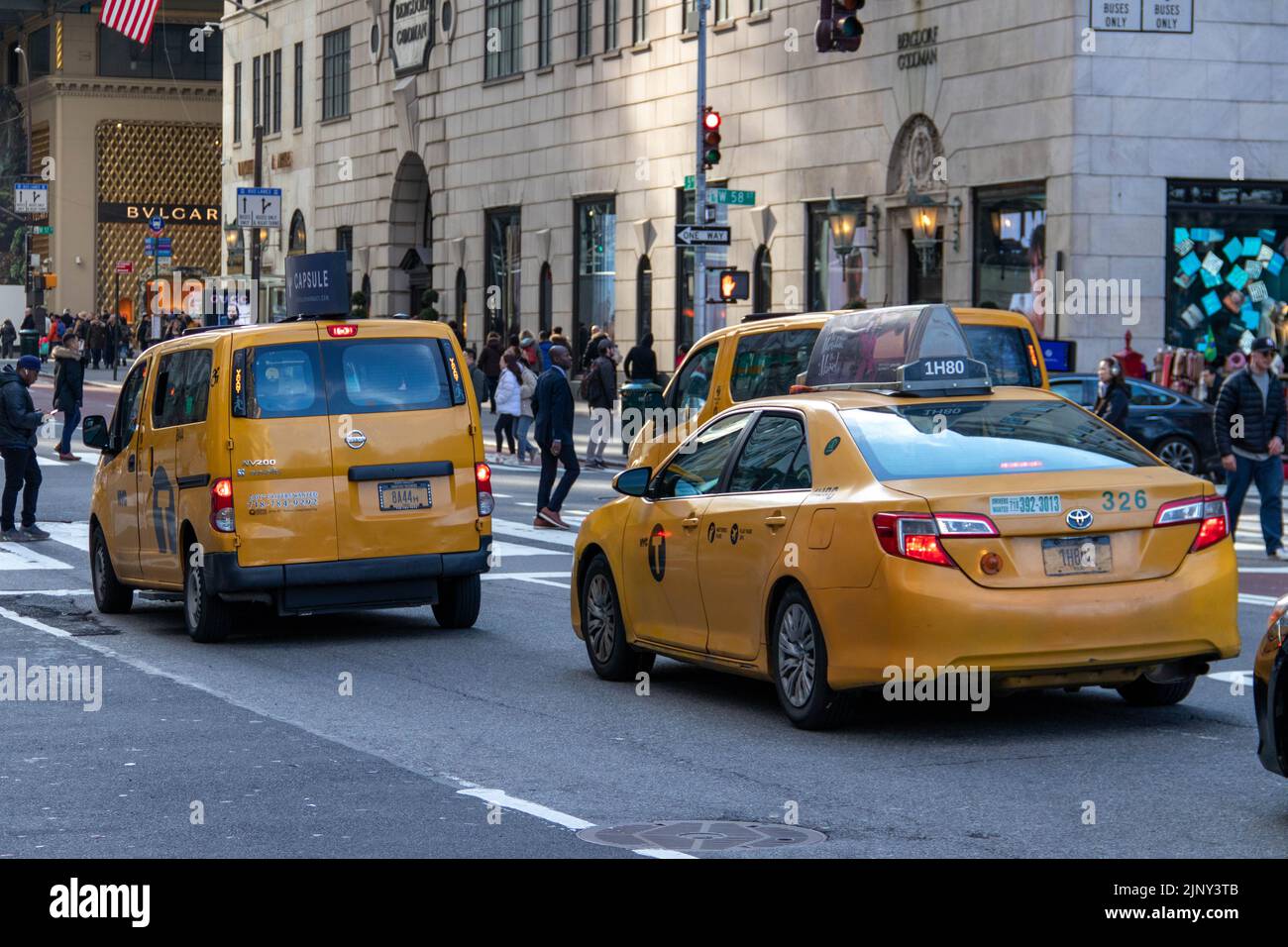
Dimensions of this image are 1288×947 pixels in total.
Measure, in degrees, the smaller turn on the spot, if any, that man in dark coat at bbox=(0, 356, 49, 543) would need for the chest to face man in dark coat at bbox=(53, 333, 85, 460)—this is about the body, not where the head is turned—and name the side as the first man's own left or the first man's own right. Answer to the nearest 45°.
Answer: approximately 90° to the first man's own left

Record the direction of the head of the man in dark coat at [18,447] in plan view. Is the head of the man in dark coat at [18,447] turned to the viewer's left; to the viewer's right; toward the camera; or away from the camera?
to the viewer's right

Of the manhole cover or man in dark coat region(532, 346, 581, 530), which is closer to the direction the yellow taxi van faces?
the man in dark coat

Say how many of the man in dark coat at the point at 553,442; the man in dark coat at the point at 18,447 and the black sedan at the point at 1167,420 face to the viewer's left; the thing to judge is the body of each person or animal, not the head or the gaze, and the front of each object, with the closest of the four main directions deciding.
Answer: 1

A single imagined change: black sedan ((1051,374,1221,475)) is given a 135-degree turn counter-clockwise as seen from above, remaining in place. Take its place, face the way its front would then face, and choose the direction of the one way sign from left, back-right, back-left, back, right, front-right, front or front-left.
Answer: back

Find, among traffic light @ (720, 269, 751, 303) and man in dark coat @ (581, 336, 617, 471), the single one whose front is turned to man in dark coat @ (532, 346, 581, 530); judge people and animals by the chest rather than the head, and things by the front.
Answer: the traffic light

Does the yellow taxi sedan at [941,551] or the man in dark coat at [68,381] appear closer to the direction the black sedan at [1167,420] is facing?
the man in dark coat

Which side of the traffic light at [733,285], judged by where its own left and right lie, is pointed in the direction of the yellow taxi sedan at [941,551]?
front

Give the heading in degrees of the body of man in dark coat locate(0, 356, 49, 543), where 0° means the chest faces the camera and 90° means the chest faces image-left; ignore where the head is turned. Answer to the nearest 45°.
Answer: approximately 270°

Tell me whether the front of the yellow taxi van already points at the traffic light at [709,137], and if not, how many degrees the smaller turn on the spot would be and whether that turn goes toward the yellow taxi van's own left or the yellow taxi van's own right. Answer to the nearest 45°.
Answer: approximately 45° to the yellow taxi van's own right

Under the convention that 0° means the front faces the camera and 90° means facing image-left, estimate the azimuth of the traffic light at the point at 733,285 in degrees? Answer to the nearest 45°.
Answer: approximately 0°
